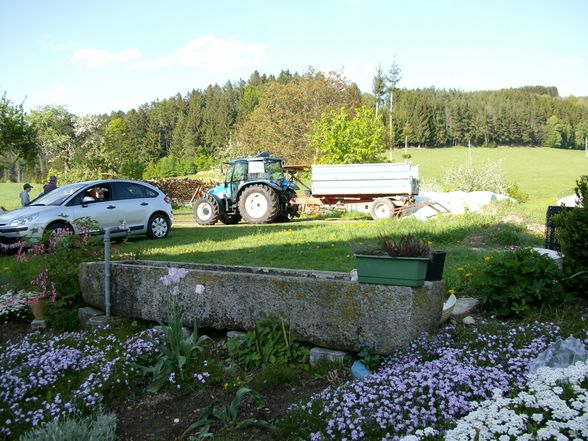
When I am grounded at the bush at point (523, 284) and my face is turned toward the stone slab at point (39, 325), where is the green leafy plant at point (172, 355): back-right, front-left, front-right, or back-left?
front-left

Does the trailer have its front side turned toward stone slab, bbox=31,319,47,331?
no

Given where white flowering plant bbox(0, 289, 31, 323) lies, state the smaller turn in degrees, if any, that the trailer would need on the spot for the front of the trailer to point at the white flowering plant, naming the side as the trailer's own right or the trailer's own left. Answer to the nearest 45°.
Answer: approximately 90° to the trailer's own left

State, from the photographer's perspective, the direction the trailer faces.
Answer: facing to the left of the viewer

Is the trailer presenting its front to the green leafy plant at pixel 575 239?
no

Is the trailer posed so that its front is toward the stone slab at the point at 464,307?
no

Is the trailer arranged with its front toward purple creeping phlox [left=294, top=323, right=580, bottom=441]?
no

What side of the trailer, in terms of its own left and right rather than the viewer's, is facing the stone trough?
left

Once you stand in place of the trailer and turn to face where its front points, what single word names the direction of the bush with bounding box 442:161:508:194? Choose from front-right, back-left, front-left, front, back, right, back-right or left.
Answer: back-right

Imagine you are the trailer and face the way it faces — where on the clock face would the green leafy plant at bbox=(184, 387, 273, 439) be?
The green leafy plant is roughly at 9 o'clock from the trailer.

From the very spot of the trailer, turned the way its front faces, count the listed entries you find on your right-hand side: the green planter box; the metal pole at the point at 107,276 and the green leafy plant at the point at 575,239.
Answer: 0

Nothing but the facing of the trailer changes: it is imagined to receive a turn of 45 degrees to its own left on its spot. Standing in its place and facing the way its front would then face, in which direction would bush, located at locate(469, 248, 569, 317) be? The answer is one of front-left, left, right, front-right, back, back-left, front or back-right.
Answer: front-left

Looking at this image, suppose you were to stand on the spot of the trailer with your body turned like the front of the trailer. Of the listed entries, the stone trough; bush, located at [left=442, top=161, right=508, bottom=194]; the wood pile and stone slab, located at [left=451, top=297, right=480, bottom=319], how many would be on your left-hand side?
2

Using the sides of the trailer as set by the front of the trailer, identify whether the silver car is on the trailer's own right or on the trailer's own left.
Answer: on the trailer's own left
